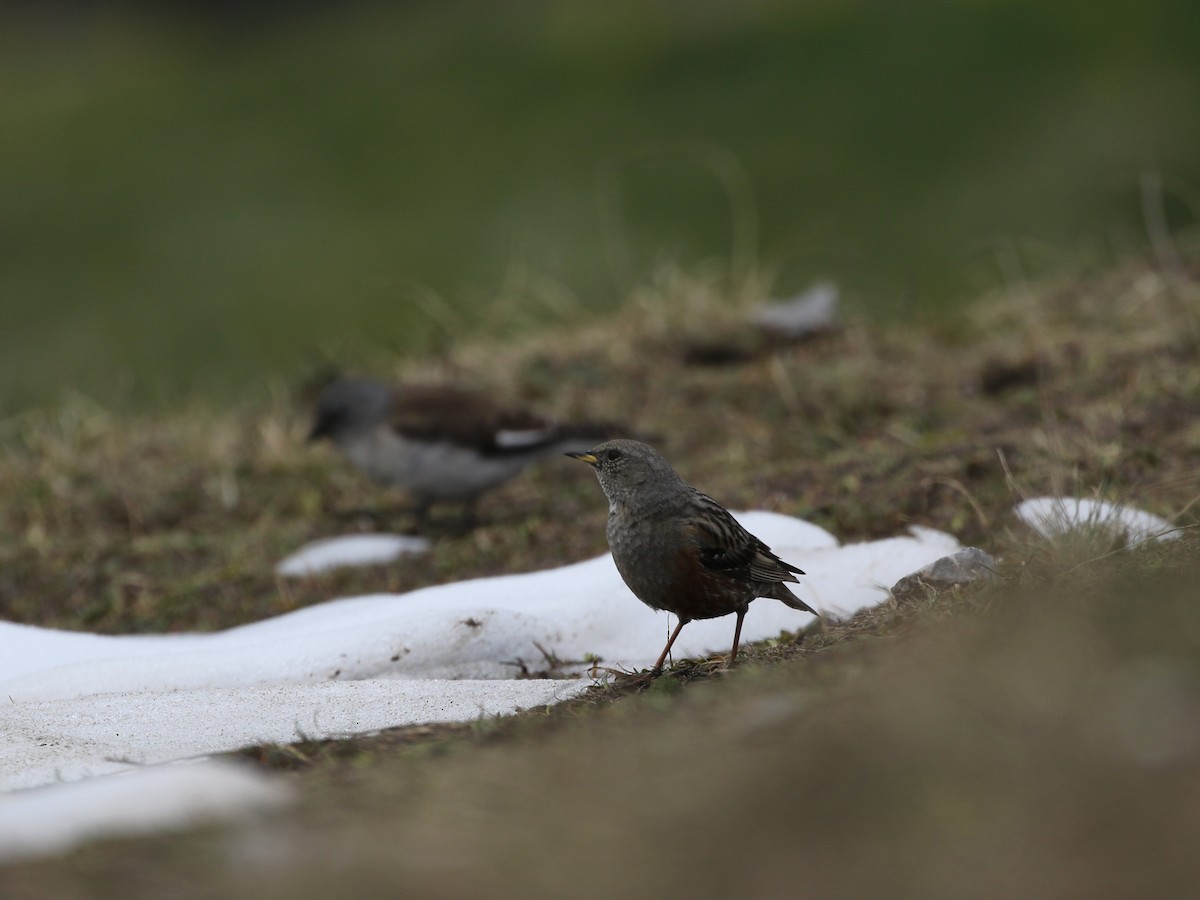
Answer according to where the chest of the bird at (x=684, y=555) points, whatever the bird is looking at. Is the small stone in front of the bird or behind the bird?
behind

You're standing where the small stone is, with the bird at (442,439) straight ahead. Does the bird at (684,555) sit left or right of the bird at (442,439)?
left

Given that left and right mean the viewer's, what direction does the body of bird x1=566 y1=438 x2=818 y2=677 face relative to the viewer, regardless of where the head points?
facing to the left of the viewer

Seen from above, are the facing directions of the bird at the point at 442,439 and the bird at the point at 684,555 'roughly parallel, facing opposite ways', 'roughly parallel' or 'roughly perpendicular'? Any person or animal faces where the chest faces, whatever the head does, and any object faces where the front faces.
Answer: roughly parallel

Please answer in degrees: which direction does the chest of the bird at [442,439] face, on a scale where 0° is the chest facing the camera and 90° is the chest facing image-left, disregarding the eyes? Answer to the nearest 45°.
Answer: approximately 90°

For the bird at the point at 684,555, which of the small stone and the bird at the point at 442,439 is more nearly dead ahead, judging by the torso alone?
the bird

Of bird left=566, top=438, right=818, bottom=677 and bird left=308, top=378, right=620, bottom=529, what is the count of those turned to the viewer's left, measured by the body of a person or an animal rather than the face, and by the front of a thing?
2

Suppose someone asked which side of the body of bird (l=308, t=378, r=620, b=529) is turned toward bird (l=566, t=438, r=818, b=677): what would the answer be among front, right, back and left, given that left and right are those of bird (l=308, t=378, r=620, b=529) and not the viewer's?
left

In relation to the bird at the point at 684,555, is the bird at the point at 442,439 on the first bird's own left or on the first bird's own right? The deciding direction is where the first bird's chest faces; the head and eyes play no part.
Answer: on the first bird's own right
